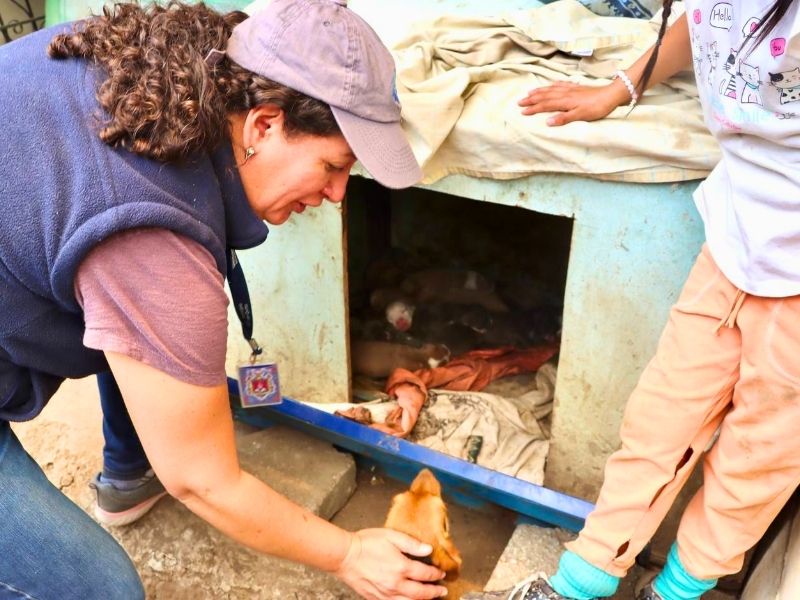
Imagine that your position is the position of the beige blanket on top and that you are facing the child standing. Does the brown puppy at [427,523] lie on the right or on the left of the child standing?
right

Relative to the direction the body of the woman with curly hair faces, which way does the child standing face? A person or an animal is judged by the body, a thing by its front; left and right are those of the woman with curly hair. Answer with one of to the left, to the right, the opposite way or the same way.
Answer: the opposite way

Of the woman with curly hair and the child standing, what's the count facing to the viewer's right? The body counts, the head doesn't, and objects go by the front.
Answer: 1

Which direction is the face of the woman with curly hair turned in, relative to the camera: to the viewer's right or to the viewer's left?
to the viewer's right

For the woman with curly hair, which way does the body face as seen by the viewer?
to the viewer's right

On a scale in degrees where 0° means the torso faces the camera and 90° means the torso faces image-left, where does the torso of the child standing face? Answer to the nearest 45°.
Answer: approximately 45°
